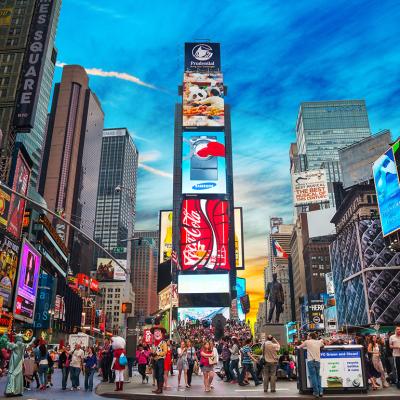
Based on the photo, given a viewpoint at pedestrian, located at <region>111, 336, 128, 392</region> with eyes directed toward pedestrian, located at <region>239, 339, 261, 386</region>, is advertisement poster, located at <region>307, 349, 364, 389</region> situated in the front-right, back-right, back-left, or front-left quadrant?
front-right

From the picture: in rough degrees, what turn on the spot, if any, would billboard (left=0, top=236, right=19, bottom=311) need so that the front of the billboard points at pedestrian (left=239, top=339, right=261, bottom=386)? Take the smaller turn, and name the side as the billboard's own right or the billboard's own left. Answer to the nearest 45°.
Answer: approximately 45° to the billboard's own right

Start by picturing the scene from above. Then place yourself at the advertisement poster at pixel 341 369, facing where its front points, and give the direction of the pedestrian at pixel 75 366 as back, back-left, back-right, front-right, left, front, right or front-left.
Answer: right

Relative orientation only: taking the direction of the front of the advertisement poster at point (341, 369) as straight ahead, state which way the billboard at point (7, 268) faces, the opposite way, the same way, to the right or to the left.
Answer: to the left

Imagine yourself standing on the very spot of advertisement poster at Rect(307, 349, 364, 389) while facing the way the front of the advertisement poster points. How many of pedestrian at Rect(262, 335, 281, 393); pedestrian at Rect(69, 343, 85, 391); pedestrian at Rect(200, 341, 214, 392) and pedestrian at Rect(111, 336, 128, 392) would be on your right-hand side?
4

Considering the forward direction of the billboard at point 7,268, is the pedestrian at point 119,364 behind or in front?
in front

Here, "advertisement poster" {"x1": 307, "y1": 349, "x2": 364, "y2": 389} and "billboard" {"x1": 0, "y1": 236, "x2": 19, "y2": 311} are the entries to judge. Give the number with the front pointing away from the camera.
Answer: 0

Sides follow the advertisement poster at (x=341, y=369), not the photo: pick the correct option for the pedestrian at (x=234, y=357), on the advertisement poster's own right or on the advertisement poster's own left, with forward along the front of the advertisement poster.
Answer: on the advertisement poster's own right

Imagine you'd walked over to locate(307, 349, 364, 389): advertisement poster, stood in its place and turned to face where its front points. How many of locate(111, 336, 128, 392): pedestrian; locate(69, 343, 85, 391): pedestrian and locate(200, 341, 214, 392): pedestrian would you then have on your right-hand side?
3

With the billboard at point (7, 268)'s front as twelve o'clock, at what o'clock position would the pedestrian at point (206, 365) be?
The pedestrian is roughly at 1 o'clock from the billboard.

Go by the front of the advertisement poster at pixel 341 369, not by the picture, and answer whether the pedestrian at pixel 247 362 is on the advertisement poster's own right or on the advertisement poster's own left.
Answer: on the advertisement poster's own right

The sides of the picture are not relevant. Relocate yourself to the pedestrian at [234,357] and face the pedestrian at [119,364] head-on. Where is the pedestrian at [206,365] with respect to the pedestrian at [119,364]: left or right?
left

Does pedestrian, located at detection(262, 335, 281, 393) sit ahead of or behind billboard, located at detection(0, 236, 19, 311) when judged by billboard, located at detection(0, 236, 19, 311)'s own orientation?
ahead

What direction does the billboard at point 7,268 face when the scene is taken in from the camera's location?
facing the viewer and to the right of the viewer

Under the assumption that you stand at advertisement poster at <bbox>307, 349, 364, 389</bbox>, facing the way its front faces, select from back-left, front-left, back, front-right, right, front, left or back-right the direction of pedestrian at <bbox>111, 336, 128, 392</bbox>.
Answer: right

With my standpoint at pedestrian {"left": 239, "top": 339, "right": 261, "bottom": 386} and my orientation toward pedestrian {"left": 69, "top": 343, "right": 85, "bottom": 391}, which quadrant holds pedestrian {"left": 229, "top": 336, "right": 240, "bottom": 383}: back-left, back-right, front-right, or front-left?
front-right

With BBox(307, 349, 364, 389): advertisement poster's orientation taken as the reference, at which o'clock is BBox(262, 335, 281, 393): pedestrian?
The pedestrian is roughly at 3 o'clock from the advertisement poster.

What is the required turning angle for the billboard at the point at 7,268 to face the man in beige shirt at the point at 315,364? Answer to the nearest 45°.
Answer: approximately 45° to its right
